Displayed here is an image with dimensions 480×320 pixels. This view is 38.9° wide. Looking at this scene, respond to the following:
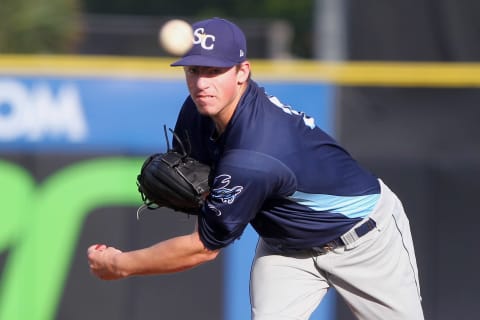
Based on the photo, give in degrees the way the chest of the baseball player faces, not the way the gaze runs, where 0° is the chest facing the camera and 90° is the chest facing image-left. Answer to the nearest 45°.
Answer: approximately 45°

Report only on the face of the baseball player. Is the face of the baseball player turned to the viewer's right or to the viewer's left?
to the viewer's left
